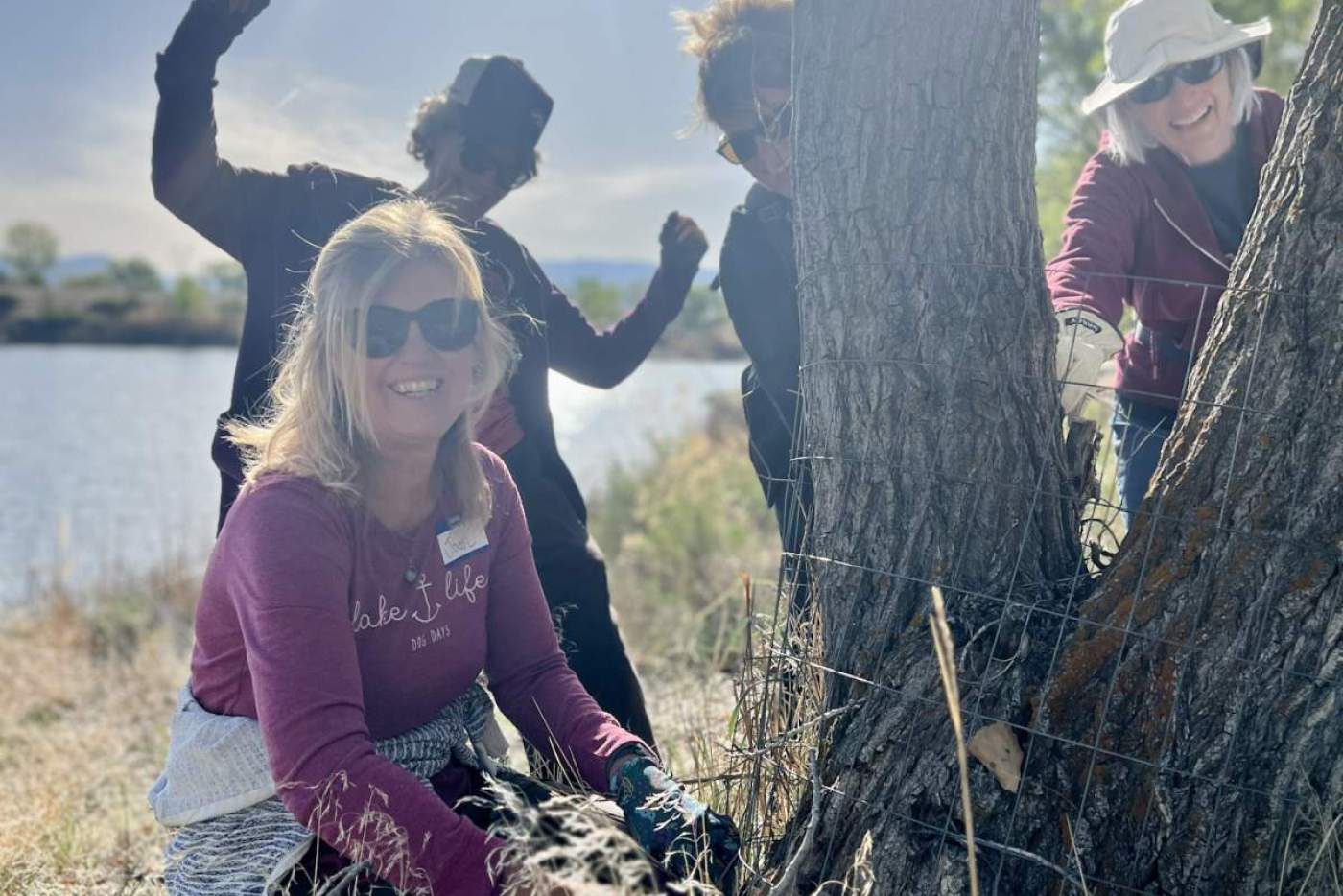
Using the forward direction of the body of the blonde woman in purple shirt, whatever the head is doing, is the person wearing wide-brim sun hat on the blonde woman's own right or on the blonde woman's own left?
on the blonde woman's own left

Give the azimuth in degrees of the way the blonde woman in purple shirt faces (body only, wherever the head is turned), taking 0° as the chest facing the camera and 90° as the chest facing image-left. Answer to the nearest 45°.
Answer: approximately 315°

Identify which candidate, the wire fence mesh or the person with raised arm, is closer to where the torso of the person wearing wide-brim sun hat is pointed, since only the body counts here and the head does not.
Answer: the wire fence mesh

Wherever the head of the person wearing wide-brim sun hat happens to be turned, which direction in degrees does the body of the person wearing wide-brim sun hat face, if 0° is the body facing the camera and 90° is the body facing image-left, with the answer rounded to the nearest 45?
approximately 0°

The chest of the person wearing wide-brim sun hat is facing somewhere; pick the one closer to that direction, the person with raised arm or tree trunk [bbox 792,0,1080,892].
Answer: the tree trunk

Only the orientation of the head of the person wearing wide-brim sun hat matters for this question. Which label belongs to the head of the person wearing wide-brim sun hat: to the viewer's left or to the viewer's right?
to the viewer's left

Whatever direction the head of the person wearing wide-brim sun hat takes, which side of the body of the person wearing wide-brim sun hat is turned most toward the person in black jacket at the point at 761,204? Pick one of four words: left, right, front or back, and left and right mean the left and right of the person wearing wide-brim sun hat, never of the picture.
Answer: right
